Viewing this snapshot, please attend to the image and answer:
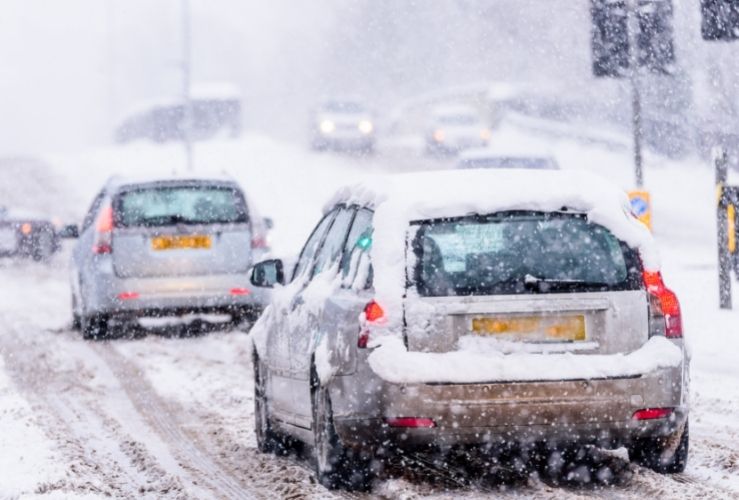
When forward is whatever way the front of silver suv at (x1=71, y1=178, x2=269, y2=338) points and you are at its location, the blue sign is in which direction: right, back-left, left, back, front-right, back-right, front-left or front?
right

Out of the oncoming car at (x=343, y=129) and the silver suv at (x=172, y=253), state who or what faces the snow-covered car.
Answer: the oncoming car

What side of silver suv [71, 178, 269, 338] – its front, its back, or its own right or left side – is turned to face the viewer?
back

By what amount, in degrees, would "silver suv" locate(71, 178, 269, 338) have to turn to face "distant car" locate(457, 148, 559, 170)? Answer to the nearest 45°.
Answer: approximately 45° to its right

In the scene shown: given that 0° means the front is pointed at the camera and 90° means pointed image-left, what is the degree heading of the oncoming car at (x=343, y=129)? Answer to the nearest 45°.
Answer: approximately 0°

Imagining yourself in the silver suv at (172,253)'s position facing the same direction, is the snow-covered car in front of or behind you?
behind

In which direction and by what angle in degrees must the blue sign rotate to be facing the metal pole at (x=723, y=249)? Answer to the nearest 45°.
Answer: approximately 45° to its left

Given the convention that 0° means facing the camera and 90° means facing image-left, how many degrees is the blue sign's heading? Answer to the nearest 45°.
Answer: approximately 0°

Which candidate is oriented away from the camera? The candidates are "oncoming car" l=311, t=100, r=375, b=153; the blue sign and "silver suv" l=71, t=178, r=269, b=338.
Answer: the silver suv

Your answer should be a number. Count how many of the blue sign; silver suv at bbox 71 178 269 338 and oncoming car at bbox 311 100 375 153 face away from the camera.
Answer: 1

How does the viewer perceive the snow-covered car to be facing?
facing away from the viewer and to the left of the viewer

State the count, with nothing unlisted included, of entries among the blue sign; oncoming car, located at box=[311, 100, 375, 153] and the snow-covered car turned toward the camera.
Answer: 2

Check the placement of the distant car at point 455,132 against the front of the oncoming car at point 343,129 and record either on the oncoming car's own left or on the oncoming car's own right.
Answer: on the oncoming car's own left

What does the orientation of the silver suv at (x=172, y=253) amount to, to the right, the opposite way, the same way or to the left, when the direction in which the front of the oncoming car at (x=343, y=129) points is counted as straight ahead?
the opposite way

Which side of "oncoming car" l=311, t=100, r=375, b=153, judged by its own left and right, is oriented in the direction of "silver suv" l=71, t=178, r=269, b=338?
front
